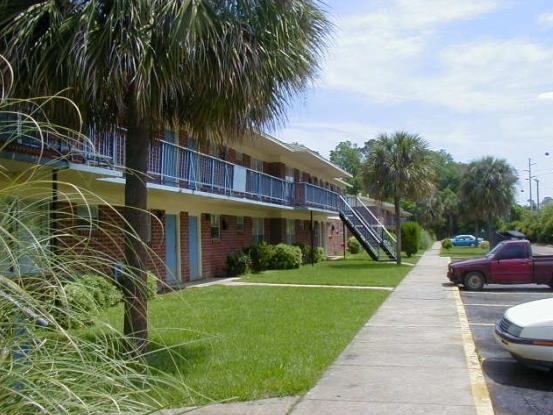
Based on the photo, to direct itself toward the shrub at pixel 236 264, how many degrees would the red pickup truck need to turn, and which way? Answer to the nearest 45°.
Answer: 0° — it already faces it

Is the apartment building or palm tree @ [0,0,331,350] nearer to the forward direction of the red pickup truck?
the apartment building

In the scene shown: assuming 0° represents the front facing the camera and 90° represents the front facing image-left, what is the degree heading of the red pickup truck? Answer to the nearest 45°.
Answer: approximately 90°

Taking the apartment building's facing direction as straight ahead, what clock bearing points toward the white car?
The white car is roughly at 1 o'clock from the apartment building.

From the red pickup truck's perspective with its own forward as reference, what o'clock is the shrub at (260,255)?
The shrub is roughly at 1 o'clock from the red pickup truck.

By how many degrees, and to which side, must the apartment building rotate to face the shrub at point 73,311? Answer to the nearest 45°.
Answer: approximately 45° to its right

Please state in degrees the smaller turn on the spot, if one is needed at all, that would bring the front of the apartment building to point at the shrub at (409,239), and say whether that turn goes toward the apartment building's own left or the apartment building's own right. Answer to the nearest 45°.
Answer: approximately 90° to the apartment building's own left

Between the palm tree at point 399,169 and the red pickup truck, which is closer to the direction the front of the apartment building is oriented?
the red pickup truck

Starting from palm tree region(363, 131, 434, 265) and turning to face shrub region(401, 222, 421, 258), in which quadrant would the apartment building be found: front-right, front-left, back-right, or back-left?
back-left

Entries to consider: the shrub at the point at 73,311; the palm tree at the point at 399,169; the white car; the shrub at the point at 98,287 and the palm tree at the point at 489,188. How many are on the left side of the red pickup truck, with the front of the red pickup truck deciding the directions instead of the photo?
3

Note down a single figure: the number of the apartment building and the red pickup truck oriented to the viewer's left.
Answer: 1

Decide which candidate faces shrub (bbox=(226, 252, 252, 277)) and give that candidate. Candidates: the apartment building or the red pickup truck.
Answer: the red pickup truck

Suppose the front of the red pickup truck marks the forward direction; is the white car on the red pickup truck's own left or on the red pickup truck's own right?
on the red pickup truck's own left

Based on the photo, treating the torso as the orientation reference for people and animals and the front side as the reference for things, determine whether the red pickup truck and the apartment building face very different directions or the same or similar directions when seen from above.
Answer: very different directions

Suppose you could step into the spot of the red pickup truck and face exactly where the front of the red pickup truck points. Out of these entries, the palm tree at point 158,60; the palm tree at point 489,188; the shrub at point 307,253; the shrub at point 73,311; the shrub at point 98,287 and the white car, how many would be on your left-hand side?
4
